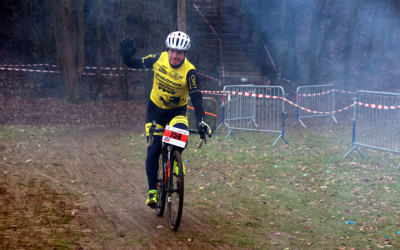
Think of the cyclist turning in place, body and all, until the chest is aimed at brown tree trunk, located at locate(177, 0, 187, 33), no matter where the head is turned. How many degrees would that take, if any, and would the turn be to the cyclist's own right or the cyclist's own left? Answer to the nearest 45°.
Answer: approximately 180°

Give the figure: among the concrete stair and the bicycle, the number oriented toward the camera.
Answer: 2

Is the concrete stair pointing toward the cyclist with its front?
yes

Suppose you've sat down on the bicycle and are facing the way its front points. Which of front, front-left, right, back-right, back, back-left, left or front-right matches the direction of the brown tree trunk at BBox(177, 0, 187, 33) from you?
back

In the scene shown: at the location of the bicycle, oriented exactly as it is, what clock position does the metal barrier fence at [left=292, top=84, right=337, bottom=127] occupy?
The metal barrier fence is roughly at 7 o'clock from the bicycle.

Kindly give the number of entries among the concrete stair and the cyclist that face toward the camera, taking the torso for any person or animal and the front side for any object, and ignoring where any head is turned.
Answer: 2

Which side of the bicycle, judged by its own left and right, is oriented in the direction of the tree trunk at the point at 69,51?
back

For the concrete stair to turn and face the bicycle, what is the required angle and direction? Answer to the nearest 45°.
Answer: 0° — it already faces it

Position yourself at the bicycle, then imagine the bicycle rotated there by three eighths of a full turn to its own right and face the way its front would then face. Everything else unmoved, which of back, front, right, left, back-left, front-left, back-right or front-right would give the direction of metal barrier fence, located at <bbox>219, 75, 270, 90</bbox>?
front-right

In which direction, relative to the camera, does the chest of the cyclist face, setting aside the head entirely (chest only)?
toward the camera

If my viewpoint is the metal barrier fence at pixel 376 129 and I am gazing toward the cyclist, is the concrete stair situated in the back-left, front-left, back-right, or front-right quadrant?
back-right

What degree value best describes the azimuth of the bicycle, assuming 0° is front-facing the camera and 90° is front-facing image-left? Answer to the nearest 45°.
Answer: approximately 0°

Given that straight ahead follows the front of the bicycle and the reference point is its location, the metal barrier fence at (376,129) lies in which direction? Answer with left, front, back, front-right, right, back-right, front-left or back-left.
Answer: back-left
